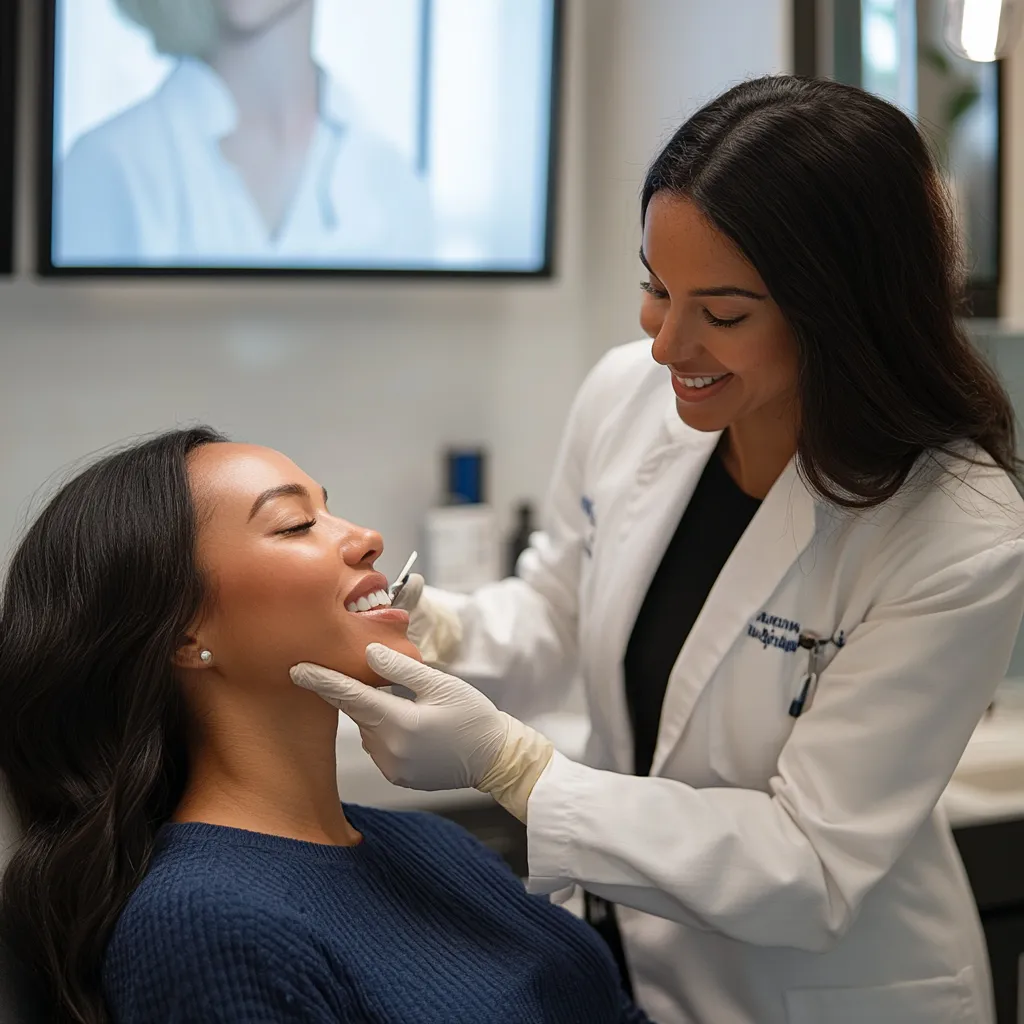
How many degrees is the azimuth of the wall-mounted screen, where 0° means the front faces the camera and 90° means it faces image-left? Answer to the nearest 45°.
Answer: approximately 0°

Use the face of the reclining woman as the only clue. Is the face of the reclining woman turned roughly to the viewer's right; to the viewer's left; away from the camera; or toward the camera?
to the viewer's right

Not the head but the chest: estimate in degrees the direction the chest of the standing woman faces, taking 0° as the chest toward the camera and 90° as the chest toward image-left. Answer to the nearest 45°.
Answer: approximately 45°

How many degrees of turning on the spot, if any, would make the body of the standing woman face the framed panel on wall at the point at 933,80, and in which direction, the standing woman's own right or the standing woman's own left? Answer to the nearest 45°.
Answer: approximately 135° to the standing woman's own right
